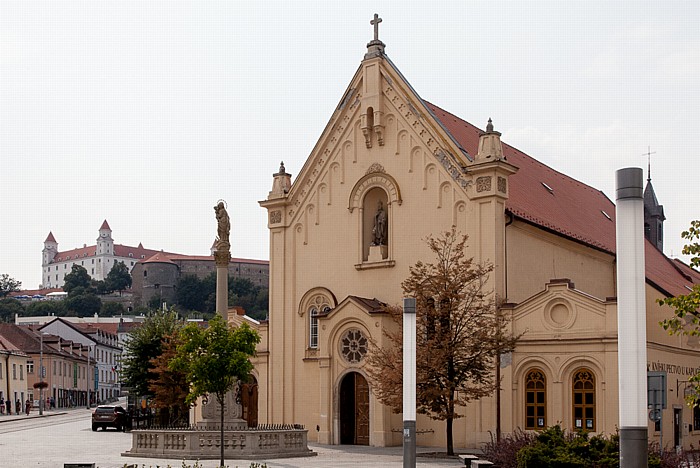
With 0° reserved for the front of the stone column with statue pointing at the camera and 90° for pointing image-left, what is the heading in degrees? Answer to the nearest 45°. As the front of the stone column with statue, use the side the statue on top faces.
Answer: approximately 45°

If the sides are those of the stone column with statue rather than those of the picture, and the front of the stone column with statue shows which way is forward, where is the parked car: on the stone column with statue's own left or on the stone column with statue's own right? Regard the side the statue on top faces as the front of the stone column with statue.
on the stone column with statue's own right

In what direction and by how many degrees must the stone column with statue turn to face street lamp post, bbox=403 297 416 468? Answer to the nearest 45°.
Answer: approximately 45° to its left

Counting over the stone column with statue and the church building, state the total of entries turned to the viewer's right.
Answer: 0

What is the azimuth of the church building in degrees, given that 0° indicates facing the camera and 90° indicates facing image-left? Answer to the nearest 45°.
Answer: approximately 45°
